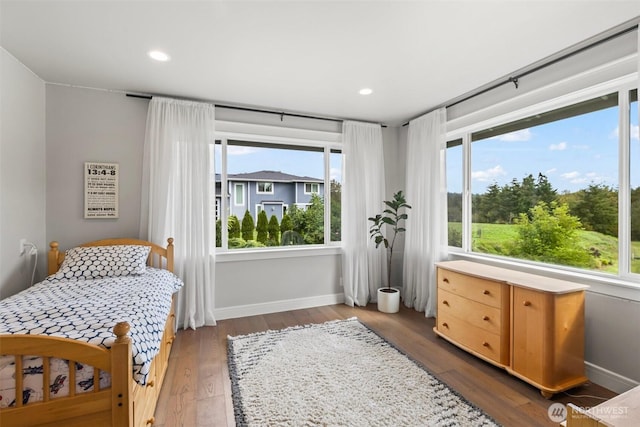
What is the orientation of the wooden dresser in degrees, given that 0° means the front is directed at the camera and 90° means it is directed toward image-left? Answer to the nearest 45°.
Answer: approximately 45°

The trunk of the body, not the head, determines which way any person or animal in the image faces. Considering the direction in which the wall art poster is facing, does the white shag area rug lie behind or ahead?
ahead

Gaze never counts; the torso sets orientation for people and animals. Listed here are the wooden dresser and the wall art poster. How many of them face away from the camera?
0

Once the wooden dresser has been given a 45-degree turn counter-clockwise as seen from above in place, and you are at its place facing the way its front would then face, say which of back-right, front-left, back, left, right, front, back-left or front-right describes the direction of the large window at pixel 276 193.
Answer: right

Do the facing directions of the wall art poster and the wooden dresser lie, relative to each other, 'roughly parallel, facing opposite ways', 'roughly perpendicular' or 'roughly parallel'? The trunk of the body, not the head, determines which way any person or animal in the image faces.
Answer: roughly perpendicular

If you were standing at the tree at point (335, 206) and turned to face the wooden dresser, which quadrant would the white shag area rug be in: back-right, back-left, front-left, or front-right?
front-right

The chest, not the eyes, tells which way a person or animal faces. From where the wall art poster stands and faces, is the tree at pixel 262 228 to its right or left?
on its left

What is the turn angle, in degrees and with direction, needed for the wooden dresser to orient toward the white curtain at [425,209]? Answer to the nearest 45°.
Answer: approximately 90° to its right

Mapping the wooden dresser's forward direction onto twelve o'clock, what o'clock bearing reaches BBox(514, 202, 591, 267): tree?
The tree is roughly at 5 o'clock from the wooden dresser.

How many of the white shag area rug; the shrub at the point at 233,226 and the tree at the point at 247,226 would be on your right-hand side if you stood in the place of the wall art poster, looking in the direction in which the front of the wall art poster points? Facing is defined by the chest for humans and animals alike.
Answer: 0

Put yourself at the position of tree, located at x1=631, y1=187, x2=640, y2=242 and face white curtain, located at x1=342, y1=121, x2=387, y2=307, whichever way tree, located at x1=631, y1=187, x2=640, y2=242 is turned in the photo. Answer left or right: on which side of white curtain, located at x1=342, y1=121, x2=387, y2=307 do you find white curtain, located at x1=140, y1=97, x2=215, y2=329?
right

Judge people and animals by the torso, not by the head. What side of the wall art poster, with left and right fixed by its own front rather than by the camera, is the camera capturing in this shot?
front

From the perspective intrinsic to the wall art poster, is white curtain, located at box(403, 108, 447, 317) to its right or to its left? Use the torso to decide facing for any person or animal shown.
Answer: on its left

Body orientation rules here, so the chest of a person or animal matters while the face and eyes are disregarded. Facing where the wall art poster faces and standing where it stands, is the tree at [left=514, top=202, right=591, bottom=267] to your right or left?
on your left

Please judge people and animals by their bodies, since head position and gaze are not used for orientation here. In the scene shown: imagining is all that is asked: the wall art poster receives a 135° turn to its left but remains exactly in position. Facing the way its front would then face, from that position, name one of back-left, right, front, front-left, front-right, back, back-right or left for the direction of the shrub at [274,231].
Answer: front-right

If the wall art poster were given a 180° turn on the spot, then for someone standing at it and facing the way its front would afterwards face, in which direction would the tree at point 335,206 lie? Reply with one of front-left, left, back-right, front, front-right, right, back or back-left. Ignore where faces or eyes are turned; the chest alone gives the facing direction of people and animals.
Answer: right
